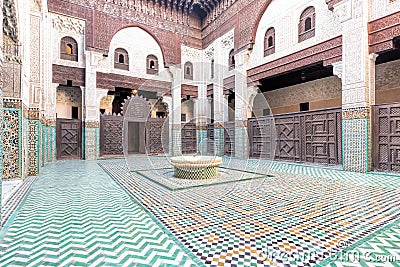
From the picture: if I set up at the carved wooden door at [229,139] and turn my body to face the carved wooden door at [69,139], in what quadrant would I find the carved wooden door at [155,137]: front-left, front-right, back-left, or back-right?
front-right

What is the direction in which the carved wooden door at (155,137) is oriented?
toward the camera

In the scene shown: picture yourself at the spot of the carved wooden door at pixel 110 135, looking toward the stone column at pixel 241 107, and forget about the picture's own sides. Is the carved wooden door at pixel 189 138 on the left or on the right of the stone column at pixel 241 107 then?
left

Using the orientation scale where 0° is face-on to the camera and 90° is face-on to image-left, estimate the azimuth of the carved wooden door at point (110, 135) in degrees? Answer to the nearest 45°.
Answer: approximately 0°

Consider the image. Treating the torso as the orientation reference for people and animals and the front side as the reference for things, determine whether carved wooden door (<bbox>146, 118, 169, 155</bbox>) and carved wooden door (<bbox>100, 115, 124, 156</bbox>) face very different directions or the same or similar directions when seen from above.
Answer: same or similar directions

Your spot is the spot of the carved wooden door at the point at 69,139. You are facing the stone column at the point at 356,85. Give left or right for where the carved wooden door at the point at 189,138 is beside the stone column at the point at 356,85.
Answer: left

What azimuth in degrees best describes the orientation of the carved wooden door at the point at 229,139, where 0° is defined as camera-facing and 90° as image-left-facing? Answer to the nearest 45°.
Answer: approximately 45°

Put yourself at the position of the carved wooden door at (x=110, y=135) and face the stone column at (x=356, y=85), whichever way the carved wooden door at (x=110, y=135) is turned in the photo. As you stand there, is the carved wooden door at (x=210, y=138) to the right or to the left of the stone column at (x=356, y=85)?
left

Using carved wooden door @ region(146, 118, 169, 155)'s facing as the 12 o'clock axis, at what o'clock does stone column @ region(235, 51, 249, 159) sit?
The stone column is roughly at 10 o'clock from the carved wooden door.

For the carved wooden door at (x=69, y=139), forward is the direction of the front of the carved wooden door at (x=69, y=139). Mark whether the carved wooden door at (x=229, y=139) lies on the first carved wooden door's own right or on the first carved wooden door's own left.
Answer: on the first carved wooden door's own left

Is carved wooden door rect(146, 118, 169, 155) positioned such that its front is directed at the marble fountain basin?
yes

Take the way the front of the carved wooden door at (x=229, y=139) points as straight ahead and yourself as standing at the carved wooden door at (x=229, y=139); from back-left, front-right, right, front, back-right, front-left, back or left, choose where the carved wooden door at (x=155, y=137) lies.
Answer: front-right
